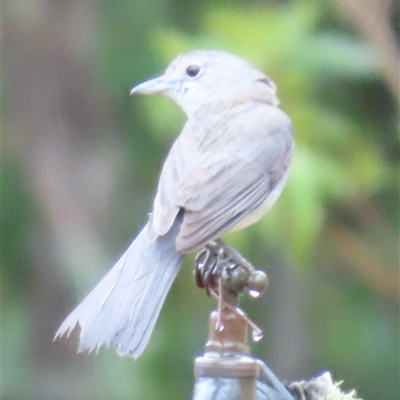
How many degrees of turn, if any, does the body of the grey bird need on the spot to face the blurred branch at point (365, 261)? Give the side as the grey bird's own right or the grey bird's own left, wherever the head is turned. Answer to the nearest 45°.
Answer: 0° — it already faces it

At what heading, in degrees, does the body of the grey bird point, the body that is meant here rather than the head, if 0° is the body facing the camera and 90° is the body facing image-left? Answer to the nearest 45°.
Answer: approximately 225°
